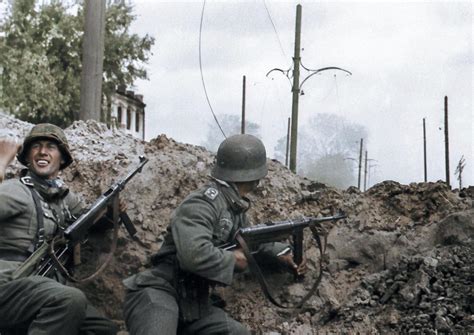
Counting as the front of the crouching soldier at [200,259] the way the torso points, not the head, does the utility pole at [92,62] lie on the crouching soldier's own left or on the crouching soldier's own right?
on the crouching soldier's own left

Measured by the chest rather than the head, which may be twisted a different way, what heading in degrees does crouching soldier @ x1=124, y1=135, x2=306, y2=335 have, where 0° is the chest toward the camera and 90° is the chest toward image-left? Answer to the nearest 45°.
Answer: approximately 270°

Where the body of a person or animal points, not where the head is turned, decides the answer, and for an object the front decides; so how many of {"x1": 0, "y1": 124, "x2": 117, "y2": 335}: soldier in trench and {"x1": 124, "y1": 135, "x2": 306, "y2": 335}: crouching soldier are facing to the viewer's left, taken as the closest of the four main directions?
0

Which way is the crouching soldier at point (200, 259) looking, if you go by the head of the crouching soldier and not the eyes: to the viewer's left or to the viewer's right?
to the viewer's right

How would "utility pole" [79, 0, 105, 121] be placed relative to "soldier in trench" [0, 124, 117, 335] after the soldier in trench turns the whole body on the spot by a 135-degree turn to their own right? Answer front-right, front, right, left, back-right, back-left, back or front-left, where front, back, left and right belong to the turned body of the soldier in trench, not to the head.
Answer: right

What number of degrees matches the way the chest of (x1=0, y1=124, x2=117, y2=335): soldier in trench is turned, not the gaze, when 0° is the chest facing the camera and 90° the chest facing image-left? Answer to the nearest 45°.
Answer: approximately 315°

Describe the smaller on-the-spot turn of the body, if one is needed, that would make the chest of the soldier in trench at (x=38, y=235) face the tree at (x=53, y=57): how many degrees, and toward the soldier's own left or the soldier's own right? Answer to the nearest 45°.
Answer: approximately 135° to the soldier's own left

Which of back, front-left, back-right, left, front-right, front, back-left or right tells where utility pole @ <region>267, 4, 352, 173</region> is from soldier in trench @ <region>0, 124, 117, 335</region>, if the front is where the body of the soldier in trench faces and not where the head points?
left

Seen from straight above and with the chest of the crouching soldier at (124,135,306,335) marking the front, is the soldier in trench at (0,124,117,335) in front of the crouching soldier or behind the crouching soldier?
behind
